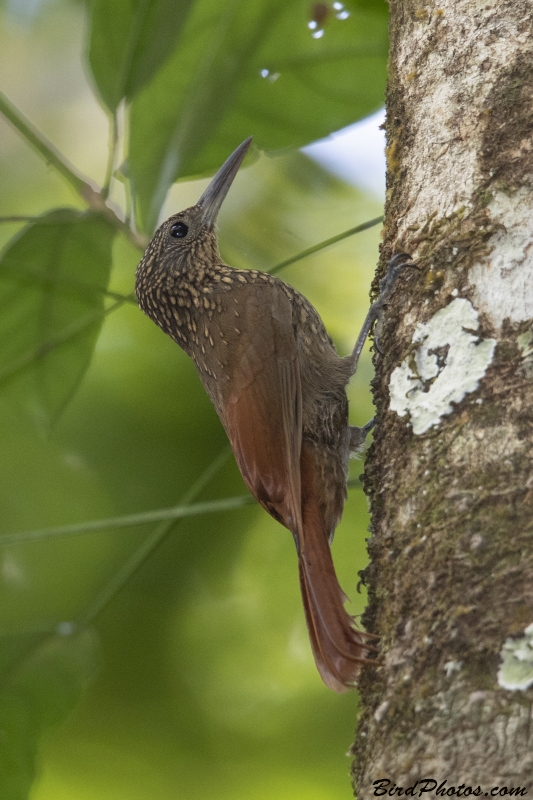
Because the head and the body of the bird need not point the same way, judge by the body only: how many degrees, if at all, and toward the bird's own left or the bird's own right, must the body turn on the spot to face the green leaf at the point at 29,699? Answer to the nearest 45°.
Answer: approximately 135° to the bird's own left

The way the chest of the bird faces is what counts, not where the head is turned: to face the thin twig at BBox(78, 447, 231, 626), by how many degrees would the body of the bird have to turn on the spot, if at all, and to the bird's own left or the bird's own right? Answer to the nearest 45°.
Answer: approximately 135° to the bird's own left

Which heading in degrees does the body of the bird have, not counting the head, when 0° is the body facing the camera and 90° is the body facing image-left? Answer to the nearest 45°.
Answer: approximately 270°
